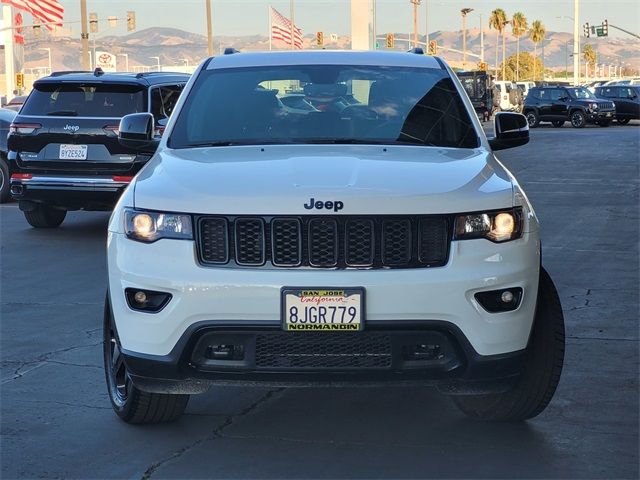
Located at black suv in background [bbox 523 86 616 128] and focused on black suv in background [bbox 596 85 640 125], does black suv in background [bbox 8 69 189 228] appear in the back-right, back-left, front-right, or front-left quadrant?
back-right

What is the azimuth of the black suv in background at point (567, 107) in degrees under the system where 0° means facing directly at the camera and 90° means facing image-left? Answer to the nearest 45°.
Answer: approximately 315°

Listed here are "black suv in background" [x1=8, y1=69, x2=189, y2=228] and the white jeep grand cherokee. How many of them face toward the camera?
1

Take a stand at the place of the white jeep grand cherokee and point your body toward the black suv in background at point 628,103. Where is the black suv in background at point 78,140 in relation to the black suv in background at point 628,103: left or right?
left

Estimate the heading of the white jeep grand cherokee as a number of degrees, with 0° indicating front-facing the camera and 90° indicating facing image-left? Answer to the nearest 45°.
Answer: approximately 0°

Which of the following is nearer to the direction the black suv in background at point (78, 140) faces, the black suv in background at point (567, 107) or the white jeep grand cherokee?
the black suv in background

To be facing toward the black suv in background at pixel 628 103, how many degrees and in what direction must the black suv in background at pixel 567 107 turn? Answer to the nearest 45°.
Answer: approximately 90° to its left

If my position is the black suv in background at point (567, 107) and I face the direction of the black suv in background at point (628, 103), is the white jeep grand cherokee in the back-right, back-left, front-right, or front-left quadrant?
back-right

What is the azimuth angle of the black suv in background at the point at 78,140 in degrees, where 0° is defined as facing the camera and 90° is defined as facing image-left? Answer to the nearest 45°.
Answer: approximately 225°

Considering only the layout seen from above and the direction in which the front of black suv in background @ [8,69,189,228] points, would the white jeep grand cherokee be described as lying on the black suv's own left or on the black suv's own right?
on the black suv's own right

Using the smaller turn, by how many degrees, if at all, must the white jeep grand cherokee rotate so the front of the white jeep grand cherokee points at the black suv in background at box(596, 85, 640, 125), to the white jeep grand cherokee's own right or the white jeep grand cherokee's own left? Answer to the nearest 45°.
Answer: approximately 180°

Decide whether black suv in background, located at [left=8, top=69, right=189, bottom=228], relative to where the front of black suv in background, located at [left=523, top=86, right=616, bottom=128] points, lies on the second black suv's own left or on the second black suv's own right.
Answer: on the second black suv's own right
